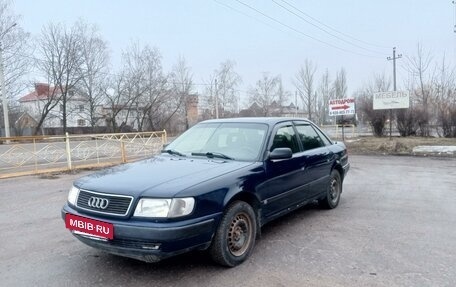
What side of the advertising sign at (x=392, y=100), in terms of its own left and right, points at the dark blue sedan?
front

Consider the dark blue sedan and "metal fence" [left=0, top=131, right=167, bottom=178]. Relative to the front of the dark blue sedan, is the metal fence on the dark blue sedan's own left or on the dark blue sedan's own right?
on the dark blue sedan's own right

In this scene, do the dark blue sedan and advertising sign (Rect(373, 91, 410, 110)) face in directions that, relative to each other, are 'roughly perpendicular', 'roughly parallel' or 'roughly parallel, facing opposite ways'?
roughly parallel

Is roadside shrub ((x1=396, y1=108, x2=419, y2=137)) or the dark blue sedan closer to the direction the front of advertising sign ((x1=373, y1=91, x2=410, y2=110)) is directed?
the dark blue sedan

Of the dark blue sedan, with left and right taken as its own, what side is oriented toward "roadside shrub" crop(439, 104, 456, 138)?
back

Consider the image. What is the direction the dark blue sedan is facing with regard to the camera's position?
facing the viewer and to the left of the viewer

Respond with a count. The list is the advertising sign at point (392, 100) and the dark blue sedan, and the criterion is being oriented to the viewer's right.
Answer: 0

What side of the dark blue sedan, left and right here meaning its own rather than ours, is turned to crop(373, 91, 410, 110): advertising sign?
back

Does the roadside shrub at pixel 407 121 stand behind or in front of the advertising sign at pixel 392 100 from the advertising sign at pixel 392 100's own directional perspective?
behind

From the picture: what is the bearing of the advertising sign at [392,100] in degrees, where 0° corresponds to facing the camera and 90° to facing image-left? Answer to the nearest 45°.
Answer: approximately 0°
